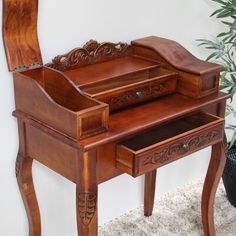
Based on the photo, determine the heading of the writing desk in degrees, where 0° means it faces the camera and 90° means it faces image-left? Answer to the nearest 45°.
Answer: approximately 315°

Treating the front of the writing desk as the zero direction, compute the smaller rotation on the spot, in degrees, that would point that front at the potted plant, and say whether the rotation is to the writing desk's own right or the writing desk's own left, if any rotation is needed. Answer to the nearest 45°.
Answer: approximately 90° to the writing desk's own left
